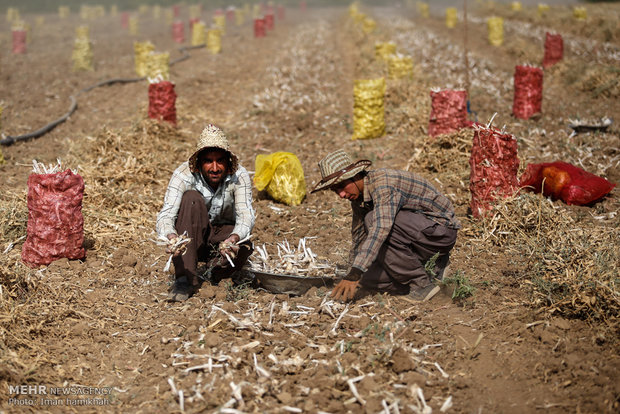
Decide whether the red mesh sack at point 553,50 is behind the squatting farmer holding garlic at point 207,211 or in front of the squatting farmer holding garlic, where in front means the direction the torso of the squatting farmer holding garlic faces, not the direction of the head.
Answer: behind

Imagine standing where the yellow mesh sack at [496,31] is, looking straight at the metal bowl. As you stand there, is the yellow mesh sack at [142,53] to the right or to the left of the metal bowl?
right

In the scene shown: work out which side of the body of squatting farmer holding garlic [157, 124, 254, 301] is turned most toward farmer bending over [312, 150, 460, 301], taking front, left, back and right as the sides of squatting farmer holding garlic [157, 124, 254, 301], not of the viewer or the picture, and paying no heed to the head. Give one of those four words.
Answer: left

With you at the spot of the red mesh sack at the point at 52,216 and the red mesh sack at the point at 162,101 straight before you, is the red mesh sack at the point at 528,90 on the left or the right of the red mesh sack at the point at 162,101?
right

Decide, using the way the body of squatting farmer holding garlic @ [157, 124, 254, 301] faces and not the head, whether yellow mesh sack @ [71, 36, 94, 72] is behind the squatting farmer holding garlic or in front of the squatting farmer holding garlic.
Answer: behind

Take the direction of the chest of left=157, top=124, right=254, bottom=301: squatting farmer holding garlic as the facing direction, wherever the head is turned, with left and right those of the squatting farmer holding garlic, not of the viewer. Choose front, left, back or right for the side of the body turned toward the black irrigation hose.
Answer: back

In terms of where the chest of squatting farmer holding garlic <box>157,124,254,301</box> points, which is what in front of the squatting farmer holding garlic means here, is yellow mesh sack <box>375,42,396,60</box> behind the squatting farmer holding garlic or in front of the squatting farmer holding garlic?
behind

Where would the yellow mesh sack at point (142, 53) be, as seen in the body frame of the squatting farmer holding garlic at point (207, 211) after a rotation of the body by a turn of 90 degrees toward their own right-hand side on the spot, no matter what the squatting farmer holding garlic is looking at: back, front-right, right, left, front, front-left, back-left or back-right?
right

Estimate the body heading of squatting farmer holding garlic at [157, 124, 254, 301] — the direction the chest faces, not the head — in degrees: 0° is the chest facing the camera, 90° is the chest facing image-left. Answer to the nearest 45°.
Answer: approximately 0°

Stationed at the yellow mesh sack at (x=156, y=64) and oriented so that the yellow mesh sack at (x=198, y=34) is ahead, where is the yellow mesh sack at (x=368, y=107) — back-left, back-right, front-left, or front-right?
back-right

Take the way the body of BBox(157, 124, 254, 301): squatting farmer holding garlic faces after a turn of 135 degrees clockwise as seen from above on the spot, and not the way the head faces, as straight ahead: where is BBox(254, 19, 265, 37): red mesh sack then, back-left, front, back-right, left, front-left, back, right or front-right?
front-right
